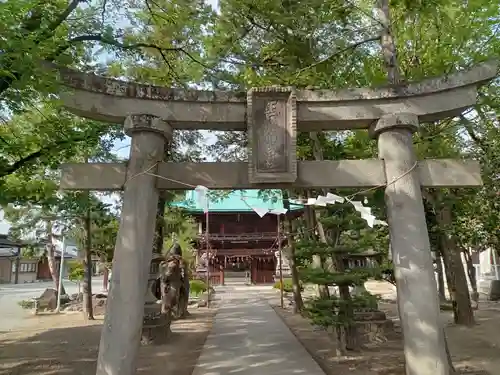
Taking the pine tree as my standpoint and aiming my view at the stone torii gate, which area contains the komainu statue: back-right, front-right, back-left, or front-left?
back-right

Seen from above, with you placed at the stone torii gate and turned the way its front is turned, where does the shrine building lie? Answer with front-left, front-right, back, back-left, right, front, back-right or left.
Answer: back

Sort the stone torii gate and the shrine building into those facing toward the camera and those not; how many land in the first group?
2

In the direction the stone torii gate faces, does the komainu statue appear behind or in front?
behind

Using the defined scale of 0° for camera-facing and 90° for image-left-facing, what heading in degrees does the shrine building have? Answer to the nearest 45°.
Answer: approximately 0°

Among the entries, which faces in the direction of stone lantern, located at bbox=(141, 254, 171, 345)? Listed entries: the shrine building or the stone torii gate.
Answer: the shrine building

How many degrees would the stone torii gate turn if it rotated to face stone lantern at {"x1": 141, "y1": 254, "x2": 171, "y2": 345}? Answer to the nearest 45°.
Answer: approximately 135° to its right

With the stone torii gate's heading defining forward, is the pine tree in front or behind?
behind

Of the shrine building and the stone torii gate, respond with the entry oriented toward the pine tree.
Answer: the shrine building
